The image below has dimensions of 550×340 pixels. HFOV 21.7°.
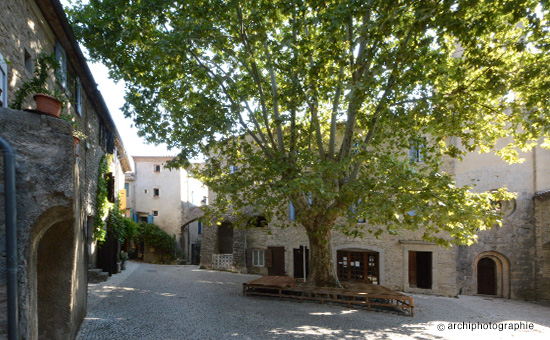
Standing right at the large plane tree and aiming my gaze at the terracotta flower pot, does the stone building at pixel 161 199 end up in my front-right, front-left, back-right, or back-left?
back-right

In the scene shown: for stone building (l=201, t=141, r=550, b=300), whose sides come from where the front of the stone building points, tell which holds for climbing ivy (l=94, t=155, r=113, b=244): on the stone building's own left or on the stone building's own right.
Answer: on the stone building's own right

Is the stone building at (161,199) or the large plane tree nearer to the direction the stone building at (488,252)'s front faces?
the large plane tree

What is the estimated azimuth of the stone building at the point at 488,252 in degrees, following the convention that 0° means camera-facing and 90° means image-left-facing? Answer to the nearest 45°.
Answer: approximately 0°
